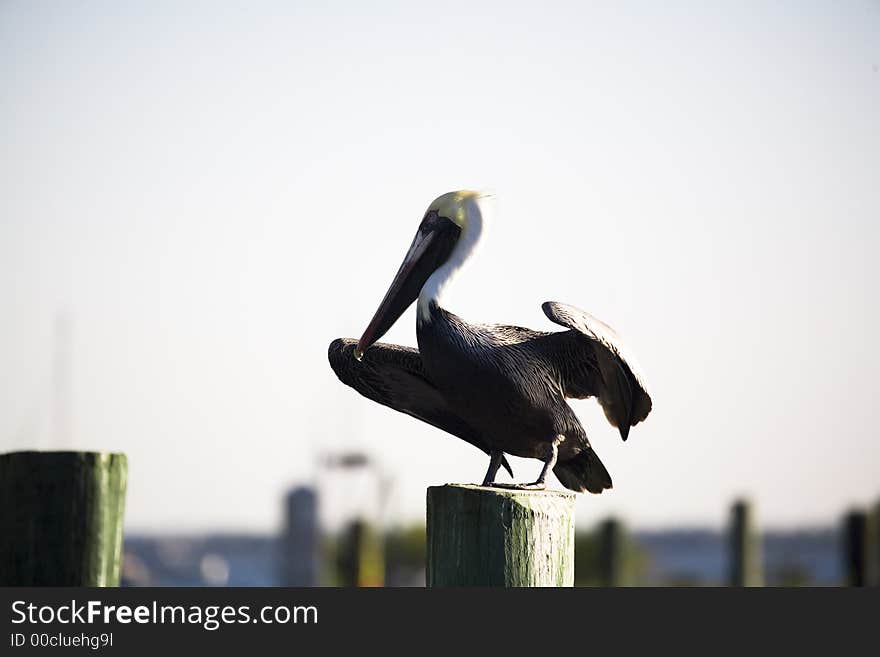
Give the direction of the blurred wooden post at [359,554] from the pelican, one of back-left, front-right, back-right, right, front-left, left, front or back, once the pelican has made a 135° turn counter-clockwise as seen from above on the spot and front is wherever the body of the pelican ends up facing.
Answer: left

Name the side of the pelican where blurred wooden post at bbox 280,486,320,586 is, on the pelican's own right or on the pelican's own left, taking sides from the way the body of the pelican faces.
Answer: on the pelican's own right

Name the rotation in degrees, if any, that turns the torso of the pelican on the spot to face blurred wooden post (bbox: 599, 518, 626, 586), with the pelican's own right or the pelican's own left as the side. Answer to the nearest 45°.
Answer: approximately 135° to the pelican's own right

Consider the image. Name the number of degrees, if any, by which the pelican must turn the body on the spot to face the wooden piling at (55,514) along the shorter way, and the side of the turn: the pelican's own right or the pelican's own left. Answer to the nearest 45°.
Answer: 0° — it already faces it

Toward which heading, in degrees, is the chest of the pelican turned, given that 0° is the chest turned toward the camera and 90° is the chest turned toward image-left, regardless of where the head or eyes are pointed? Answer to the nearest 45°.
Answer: approximately 45°

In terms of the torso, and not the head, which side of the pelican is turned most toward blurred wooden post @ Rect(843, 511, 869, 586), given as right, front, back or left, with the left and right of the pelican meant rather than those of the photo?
back

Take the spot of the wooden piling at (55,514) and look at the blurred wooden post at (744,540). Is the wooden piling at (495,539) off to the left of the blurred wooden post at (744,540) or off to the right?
right

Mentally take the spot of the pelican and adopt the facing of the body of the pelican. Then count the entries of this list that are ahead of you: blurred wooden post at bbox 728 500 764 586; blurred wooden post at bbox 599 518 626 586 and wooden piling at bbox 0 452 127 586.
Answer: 1
